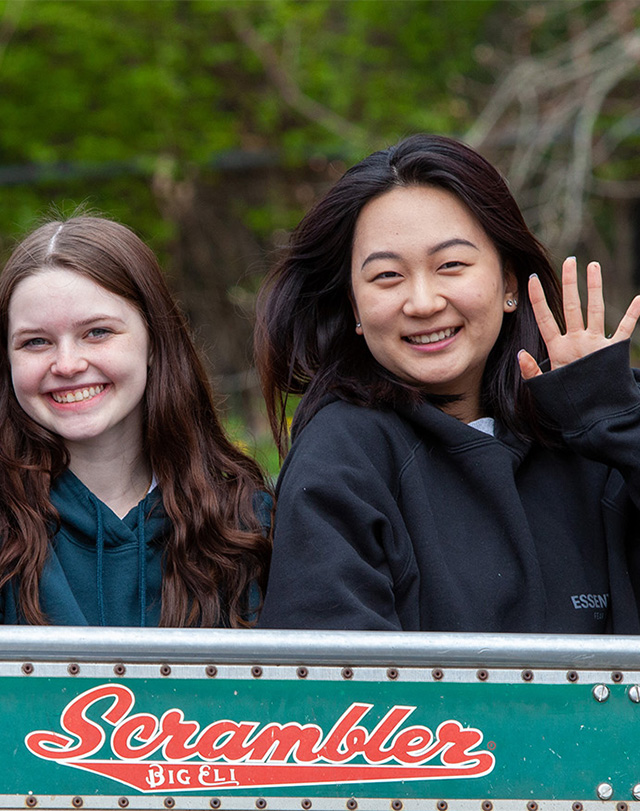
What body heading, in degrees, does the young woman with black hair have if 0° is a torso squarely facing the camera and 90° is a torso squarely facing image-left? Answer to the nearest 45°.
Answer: approximately 315°

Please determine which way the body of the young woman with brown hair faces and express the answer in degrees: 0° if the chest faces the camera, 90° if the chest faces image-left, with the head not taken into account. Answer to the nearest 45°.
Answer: approximately 0°
